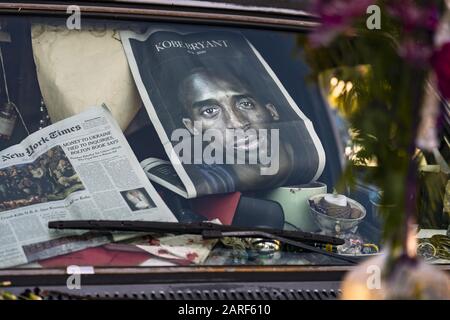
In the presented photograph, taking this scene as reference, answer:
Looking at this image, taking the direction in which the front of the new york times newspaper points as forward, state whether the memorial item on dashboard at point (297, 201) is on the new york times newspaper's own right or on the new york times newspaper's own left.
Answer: on the new york times newspaper's own left

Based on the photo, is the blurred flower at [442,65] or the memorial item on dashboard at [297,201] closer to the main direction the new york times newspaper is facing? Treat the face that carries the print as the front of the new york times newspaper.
the blurred flower

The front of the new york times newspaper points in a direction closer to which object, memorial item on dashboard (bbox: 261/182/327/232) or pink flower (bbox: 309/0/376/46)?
the pink flower

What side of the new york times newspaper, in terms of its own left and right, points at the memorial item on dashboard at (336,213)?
left

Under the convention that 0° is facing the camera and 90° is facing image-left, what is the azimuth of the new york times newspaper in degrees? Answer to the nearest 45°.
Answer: approximately 0°
